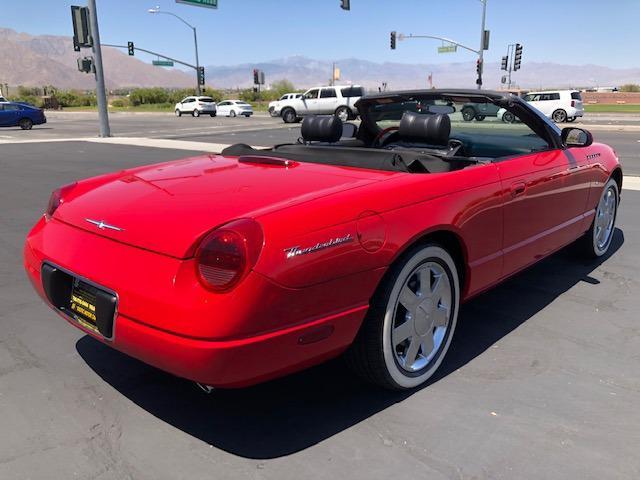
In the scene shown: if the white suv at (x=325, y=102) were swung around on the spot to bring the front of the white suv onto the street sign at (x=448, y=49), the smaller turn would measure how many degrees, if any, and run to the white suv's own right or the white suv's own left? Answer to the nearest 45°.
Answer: approximately 135° to the white suv's own right

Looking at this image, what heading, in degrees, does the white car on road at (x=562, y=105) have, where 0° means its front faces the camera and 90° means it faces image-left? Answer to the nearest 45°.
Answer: approximately 135°

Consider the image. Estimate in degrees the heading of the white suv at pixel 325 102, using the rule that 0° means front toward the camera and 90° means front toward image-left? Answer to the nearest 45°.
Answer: approximately 90°

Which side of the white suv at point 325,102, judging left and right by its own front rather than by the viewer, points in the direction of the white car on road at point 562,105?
back

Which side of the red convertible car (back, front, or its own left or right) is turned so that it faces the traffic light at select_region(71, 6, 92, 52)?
left

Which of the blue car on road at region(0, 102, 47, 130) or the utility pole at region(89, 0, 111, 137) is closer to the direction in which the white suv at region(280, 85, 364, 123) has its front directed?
the blue car on road

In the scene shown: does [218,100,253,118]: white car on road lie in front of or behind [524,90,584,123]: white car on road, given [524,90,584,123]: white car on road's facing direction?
in front

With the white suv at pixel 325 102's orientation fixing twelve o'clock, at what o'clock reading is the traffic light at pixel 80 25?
The traffic light is roughly at 10 o'clock from the white suv.

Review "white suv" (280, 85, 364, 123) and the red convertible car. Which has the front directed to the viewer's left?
the white suv

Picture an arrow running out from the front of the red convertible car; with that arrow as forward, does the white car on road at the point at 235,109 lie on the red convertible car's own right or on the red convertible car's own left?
on the red convertible car's own left

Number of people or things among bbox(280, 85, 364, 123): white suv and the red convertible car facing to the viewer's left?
1

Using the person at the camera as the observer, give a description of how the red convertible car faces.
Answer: facing away from the viewer and to the right of the viewer

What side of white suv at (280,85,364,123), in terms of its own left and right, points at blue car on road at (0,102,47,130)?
front
